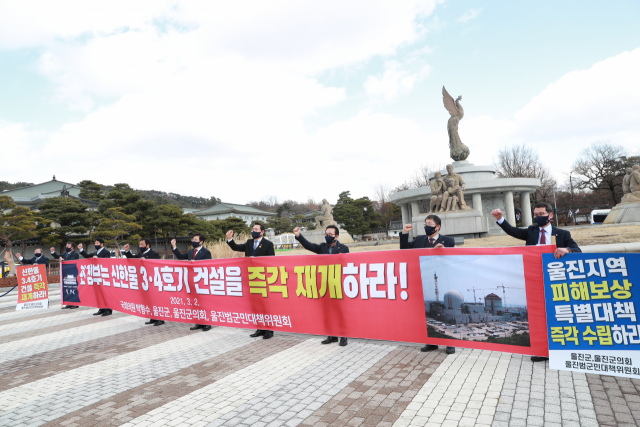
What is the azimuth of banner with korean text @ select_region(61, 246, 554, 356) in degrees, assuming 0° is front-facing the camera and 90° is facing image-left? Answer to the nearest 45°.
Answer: approximately 45°

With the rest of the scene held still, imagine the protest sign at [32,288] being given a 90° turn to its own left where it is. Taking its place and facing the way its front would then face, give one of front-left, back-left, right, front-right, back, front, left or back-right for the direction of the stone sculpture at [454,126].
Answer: front

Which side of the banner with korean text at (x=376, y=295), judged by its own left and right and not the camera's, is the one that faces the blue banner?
left

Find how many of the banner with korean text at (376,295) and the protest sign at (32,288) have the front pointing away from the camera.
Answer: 0

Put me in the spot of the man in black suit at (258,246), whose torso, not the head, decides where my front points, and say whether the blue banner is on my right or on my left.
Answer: on my left

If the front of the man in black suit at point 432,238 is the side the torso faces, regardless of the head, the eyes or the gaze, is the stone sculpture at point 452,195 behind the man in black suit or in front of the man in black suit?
behind

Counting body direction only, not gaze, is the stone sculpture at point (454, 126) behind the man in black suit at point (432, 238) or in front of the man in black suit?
behind

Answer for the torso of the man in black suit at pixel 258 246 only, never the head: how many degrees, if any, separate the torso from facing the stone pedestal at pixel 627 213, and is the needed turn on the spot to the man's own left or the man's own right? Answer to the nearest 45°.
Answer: approximately 180°
